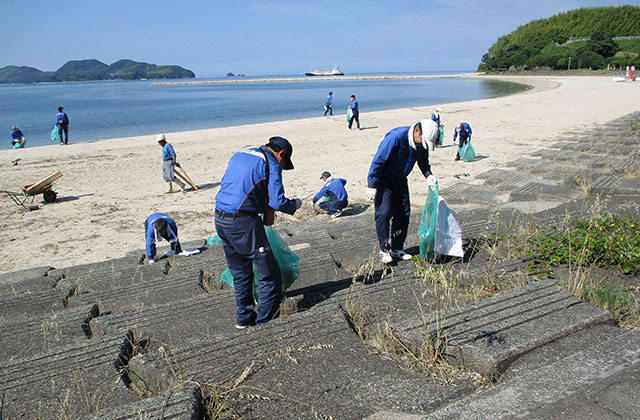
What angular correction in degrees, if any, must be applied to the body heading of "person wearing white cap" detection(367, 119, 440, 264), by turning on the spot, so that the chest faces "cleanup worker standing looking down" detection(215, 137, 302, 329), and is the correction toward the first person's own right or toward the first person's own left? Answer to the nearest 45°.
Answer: approximately 90° to the first person's own right

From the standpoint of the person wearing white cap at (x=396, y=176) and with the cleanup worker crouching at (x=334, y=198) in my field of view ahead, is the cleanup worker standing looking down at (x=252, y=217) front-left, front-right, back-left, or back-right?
back-left

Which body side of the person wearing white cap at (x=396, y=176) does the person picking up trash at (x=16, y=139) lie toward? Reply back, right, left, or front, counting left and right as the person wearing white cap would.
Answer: back

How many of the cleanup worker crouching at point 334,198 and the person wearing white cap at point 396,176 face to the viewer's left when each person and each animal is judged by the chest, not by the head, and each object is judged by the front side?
1

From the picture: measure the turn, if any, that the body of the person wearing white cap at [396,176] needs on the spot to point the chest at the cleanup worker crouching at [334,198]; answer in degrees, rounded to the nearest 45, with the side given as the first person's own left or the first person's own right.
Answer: approximately 135° to the first person's own left

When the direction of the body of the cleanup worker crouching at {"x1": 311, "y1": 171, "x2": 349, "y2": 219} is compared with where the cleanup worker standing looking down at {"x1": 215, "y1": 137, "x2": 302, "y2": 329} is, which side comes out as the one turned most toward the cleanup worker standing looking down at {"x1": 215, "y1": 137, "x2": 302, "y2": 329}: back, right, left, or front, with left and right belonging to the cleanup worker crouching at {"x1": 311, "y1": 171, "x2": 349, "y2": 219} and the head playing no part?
left

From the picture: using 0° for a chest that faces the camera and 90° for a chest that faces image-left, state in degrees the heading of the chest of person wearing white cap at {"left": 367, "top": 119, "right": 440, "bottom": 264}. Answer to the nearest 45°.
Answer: approximately 315°

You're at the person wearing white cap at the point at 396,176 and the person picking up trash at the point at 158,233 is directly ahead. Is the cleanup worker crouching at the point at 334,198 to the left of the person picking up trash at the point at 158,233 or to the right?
right

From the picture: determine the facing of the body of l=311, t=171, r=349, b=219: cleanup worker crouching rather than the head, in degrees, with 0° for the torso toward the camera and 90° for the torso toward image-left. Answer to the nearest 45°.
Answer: approximately 90°

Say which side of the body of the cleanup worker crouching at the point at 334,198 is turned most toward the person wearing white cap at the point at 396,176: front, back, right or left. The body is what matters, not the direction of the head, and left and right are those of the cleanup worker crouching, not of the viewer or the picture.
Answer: left

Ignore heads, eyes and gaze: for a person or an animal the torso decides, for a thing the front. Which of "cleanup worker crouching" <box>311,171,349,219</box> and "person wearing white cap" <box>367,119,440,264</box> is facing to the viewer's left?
the cleanup worker crouching
